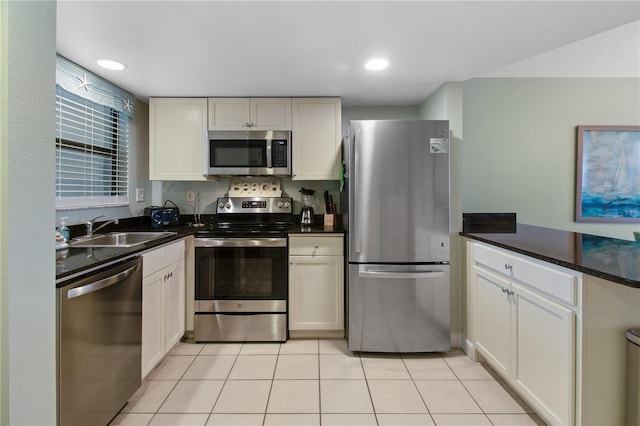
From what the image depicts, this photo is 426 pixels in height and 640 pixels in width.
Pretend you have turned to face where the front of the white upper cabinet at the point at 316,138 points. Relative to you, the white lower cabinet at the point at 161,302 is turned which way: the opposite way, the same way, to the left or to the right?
to the left

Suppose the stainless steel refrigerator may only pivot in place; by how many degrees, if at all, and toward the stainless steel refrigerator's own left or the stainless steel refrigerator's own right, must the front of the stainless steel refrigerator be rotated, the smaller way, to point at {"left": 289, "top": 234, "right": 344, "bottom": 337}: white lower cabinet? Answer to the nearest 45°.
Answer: approximately 90° to the stainless steel refrigerator's own right

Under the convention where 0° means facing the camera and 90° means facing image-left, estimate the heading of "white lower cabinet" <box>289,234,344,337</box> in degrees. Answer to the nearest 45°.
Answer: approximately 0°

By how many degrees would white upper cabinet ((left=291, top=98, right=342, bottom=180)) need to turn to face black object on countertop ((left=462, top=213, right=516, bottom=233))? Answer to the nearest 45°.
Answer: approximately 90° to its left
